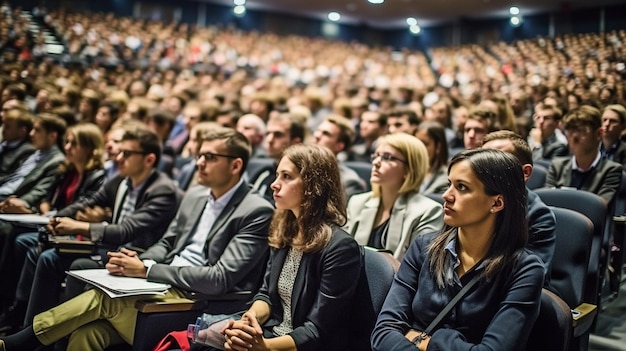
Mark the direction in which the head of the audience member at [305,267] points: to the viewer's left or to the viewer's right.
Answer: to the viewer's left

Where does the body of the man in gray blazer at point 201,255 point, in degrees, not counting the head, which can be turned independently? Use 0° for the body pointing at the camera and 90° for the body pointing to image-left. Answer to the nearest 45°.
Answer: approximately 45°

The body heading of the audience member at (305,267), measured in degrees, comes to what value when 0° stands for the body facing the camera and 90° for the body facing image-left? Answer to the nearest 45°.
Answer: approximately 45°

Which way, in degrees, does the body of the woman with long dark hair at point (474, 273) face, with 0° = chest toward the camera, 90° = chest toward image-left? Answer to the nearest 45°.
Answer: approximately 45°

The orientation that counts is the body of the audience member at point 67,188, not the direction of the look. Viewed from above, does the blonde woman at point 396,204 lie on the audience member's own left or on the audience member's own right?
on the audience member's own left

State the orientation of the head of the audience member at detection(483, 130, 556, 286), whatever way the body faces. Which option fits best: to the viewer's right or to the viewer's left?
to the viewer's left

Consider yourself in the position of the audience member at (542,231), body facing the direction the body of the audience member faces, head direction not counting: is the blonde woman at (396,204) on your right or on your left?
on your right
